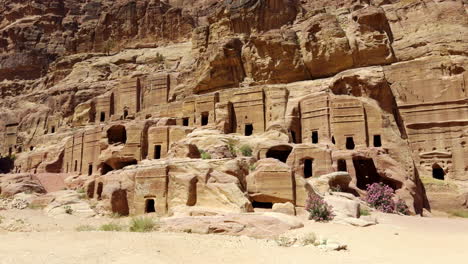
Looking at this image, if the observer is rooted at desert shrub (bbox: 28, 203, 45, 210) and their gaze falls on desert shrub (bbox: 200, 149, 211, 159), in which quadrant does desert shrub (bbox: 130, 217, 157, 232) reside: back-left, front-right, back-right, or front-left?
front-right

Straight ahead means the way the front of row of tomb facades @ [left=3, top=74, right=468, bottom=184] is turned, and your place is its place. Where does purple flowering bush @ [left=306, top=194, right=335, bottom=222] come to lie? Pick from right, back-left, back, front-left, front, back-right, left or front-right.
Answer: front

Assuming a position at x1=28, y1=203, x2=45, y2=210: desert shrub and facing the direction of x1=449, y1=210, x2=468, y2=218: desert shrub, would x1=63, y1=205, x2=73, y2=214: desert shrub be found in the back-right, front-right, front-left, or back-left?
front-right

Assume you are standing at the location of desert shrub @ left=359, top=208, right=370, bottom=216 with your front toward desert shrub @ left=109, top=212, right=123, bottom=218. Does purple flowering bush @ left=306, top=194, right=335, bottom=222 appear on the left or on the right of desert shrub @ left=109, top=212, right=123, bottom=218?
left

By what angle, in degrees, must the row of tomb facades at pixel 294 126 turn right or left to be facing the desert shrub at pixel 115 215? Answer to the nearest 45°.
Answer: approximately 45° to its right

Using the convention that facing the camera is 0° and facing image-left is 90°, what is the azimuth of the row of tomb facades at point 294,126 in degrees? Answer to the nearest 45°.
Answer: approximately 0°

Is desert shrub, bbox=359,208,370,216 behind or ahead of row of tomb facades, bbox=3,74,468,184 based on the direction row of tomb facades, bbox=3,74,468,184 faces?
ahead

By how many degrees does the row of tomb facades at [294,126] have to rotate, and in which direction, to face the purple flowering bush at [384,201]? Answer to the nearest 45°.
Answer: approximately 45° to its left

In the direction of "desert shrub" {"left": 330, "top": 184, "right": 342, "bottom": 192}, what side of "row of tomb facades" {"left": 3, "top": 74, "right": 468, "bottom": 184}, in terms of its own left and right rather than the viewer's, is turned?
front

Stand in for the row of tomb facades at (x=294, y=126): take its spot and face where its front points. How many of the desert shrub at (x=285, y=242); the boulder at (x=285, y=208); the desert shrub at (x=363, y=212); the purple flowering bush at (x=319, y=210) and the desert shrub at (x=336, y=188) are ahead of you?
5

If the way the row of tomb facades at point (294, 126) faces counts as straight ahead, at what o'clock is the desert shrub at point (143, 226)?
The desert shrub is roughly at 1 o'clock from the row of tomb facades.

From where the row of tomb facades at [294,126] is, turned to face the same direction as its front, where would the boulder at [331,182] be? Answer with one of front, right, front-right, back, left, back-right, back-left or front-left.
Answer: front
